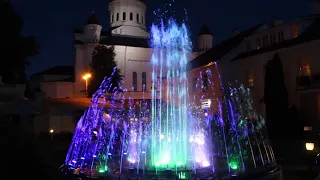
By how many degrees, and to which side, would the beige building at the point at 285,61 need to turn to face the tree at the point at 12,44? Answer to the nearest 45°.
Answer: approximately 45° to its right

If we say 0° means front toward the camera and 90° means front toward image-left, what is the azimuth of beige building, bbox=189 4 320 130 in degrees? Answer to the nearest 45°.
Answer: approximately 45°

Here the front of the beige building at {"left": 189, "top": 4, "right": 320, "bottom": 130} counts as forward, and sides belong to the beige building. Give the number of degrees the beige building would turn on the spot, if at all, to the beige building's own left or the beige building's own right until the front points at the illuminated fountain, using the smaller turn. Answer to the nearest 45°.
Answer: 0° — it already faces it

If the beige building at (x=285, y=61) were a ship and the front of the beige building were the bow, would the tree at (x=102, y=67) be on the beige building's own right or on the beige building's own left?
on the beige building's own right

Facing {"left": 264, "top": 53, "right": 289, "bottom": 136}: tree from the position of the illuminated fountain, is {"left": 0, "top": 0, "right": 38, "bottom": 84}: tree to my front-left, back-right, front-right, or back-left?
back-left
